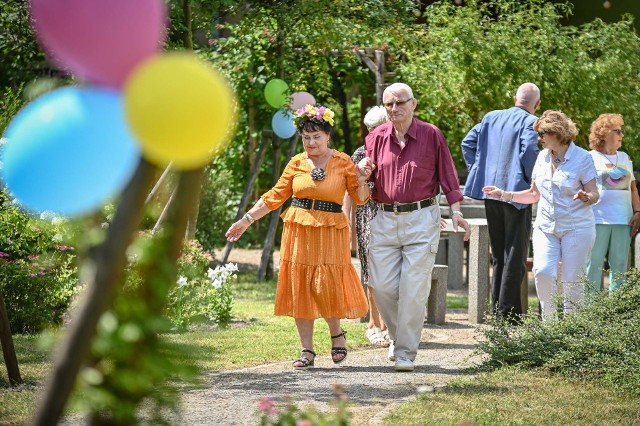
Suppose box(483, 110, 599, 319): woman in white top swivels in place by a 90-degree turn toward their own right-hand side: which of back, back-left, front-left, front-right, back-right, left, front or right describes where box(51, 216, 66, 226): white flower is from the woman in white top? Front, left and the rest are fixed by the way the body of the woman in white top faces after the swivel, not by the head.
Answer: front-left

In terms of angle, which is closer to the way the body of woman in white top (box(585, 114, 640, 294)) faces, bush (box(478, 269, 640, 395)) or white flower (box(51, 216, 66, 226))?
the bush

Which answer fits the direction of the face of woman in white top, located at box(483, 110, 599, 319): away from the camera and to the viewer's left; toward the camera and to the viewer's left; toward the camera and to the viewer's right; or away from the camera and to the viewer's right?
toward the camera and to the viewer's left

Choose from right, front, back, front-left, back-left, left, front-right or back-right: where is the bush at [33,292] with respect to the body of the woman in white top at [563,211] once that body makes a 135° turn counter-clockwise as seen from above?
back

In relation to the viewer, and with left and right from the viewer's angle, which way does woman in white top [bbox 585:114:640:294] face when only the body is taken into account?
facing the viewer

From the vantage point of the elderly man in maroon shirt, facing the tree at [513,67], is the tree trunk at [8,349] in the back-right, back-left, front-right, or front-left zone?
back-left

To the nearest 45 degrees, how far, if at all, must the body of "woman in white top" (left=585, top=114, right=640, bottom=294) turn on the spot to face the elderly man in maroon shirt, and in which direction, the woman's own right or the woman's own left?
approximately 45° to the woman's own right

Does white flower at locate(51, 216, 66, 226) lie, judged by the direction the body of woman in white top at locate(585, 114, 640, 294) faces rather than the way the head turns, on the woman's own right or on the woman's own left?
on the woman's own right

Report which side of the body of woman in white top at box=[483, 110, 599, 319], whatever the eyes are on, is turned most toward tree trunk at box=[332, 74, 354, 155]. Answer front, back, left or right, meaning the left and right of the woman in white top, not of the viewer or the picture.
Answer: right

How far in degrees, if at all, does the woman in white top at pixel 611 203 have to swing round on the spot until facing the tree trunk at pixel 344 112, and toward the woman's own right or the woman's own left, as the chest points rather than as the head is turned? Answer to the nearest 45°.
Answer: approximately 135° to the woman's own right

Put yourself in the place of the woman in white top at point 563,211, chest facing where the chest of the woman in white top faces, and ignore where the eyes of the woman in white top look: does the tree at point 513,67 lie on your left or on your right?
on your right

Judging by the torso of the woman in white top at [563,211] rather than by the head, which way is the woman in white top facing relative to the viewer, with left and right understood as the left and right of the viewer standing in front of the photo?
facing the viewer and to the left of the viewer

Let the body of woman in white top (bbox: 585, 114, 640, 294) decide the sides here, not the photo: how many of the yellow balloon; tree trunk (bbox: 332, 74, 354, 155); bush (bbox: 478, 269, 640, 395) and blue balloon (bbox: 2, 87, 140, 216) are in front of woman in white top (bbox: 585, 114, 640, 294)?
3

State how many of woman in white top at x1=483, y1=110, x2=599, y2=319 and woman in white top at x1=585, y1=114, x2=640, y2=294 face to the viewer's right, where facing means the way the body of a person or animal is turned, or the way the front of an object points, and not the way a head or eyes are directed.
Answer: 0

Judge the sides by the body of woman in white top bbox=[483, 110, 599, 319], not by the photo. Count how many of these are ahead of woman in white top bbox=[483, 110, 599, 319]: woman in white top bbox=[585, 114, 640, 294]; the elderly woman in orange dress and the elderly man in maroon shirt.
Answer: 2
